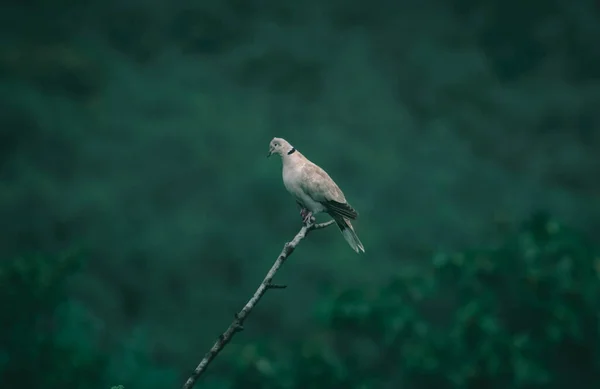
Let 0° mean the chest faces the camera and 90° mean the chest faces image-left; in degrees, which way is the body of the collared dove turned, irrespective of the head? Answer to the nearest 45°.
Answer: approximately 90°
